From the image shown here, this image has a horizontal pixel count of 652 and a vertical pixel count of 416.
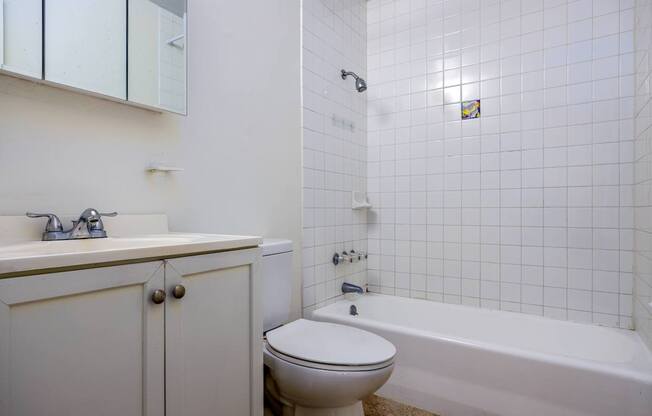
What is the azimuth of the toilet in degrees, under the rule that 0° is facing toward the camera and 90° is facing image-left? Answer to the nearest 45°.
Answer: approximately 315°

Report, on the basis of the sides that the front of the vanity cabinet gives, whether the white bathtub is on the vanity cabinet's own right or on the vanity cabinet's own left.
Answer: on the vanity cabinet's own left

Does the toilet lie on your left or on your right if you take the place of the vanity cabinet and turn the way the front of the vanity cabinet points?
on your left

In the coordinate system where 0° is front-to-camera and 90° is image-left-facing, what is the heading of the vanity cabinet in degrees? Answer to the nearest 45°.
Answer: approximately 315°

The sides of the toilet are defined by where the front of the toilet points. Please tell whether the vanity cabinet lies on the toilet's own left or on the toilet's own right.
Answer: on the toilet's own right
